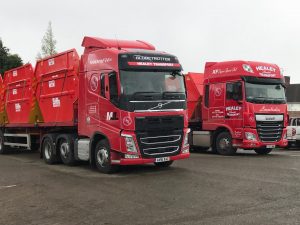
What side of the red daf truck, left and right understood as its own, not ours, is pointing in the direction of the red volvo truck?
right

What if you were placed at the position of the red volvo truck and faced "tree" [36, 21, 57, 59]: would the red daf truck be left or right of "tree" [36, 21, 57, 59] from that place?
right

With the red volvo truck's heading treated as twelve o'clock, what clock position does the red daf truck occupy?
The red daf truck is roughly at 9 o'clock from the red volvo truck.

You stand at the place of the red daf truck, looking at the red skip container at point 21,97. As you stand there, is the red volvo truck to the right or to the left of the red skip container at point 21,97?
left

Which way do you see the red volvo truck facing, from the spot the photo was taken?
facing the viewer and to the right of the viewer

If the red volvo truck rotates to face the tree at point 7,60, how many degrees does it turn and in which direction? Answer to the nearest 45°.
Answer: approximately 135° to its left

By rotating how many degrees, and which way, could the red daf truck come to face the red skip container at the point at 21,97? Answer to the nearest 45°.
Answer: approximately 135° to its right

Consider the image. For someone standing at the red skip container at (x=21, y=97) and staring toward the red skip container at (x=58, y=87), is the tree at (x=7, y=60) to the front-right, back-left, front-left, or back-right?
back-left

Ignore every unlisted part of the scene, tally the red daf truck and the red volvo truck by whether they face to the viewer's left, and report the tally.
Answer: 0

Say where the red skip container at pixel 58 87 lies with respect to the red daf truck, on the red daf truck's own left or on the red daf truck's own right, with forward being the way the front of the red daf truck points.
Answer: on the red daf truck's own right

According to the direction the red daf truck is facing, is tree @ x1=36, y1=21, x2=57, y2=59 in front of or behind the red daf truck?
behind
